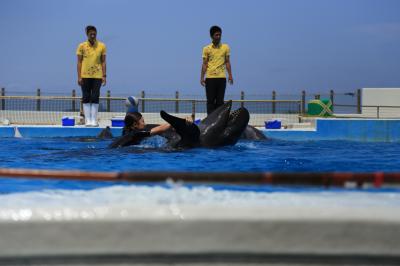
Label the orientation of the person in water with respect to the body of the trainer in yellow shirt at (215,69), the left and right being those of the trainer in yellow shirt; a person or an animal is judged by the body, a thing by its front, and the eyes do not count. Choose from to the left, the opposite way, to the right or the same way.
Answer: to the left

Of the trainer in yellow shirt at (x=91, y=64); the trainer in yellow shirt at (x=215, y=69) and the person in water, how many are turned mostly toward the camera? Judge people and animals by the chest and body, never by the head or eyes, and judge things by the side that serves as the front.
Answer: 2

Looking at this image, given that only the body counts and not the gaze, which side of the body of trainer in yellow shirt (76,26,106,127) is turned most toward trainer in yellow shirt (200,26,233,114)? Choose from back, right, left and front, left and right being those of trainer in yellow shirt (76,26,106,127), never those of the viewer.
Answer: left

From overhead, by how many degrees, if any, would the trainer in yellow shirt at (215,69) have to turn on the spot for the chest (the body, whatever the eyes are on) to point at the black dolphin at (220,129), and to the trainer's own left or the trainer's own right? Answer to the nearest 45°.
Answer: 0° — they already face it

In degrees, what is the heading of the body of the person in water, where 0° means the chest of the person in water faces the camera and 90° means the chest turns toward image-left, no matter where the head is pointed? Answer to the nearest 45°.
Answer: approximately 270°

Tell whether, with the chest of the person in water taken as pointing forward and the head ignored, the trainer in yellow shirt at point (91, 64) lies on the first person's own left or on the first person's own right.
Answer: on the first person's own left

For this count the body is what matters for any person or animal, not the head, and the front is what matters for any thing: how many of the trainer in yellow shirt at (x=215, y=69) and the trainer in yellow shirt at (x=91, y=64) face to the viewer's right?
0

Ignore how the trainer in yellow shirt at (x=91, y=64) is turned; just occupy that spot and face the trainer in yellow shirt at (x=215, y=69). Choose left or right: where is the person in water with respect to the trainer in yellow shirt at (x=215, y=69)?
right

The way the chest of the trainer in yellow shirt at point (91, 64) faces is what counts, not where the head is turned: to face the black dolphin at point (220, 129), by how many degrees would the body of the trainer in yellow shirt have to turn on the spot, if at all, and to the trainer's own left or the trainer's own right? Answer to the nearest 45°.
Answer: approximately 45° to the trainer's own left

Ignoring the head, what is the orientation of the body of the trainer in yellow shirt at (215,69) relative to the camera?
toward the camera

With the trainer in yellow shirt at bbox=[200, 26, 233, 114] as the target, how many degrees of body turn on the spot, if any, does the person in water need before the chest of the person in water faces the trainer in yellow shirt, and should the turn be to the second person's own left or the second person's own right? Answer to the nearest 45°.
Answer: approximately 45° to the second person's own left

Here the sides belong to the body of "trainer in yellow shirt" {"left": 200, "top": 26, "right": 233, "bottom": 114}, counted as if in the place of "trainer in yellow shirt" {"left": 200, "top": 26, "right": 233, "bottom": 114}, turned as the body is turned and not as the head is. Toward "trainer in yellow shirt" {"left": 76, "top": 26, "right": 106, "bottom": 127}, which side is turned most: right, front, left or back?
right

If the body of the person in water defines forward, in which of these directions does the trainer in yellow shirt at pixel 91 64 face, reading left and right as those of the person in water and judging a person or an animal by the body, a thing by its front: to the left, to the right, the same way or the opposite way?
to the right

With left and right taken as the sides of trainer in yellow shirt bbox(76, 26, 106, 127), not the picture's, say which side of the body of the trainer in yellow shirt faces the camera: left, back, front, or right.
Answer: front

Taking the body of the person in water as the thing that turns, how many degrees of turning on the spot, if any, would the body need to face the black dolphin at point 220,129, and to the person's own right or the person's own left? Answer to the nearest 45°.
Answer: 0° — they already face it
